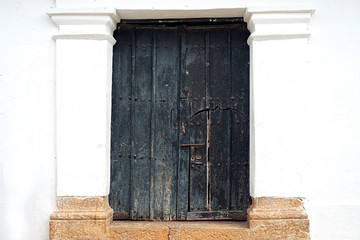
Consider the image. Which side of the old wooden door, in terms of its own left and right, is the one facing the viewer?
front
